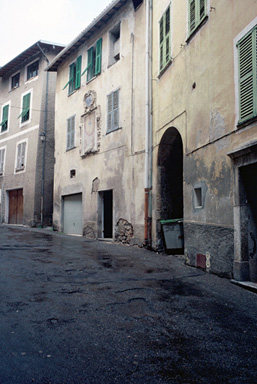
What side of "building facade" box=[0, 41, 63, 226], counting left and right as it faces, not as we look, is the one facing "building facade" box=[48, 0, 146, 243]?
left

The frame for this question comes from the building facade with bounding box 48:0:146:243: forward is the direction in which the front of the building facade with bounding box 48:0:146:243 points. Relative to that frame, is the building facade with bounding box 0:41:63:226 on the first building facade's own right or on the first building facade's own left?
on the first building facade's own right

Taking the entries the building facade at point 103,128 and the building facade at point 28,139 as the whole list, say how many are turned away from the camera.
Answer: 0

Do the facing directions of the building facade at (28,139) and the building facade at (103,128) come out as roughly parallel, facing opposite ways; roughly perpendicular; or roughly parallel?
roughly parallel

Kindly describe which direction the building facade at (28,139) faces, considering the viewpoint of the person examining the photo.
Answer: facing the viewer and to the left of the viewer
